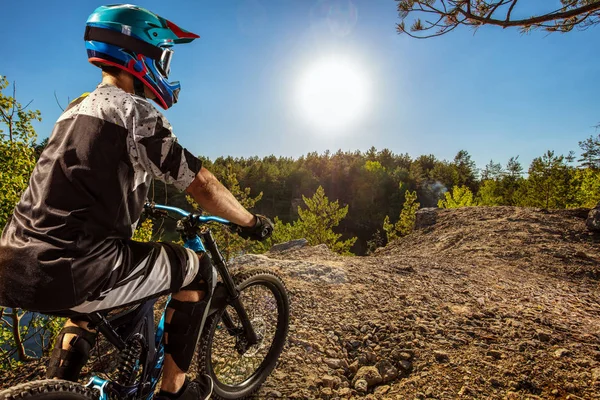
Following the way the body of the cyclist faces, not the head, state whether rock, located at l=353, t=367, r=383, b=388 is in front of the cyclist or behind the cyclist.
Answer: in front

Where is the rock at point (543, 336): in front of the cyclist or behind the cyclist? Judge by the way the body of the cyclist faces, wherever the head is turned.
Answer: in front

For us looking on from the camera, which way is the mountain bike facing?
facing away from the viewer and to the right of the viewer

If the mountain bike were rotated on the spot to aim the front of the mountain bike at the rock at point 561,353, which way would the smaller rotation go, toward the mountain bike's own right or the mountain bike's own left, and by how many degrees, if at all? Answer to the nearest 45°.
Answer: approximately 45° to the mountain bike's own right

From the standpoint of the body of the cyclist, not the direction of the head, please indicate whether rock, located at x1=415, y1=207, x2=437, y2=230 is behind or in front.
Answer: in front

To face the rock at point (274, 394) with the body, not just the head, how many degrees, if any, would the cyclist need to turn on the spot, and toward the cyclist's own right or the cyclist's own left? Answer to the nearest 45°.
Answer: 0° — they already face it

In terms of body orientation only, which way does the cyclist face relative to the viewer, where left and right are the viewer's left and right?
facing away from the viewer and to the right of the viewer
